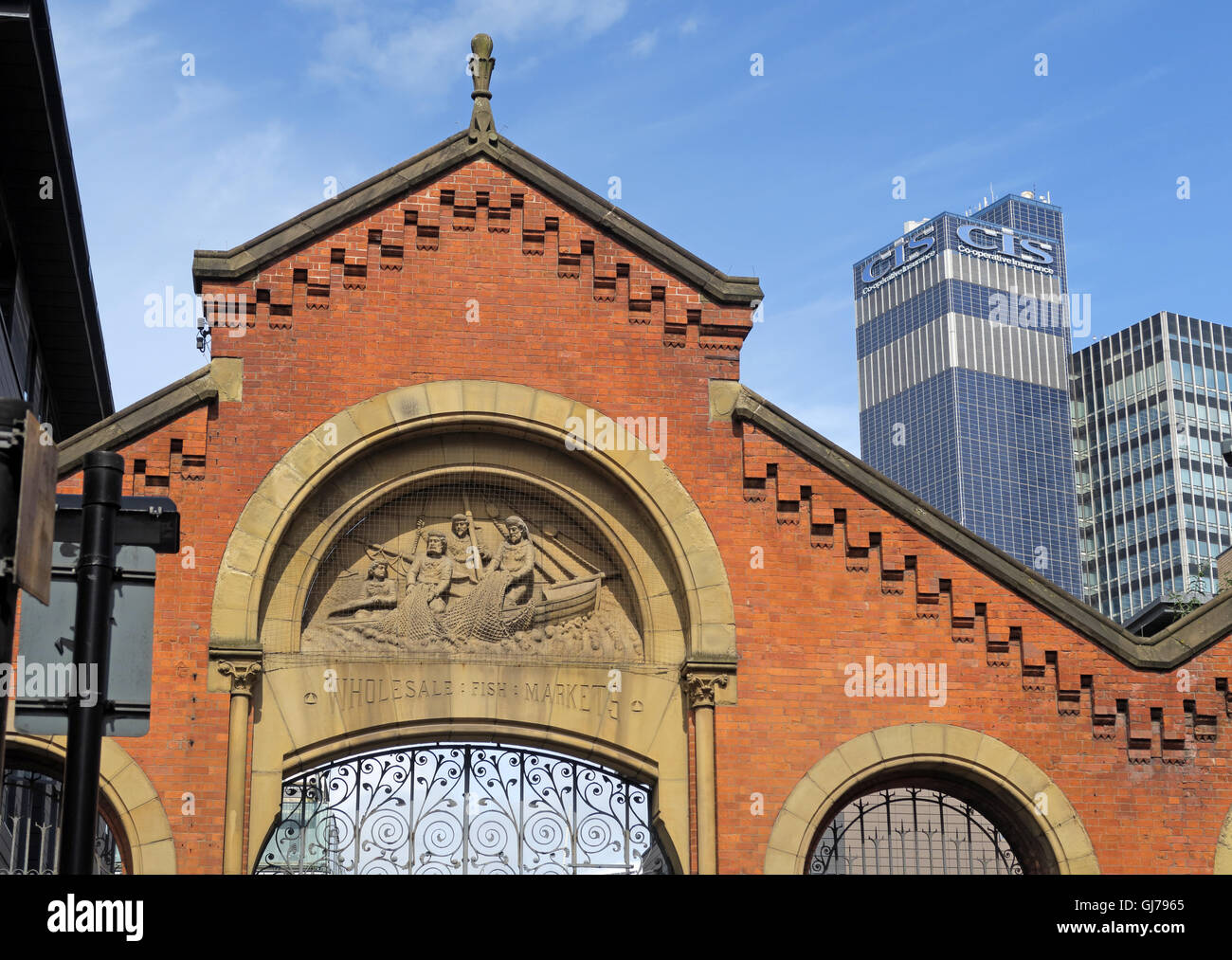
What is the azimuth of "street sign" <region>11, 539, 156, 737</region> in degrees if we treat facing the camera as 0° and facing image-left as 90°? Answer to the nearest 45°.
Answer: approximately 180°

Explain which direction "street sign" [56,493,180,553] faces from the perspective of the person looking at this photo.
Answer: facing away from the viewer

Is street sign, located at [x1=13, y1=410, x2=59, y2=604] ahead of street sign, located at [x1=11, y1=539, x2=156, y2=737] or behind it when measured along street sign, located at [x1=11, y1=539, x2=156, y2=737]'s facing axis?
behind

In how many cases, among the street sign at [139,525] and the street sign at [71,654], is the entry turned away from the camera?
2
